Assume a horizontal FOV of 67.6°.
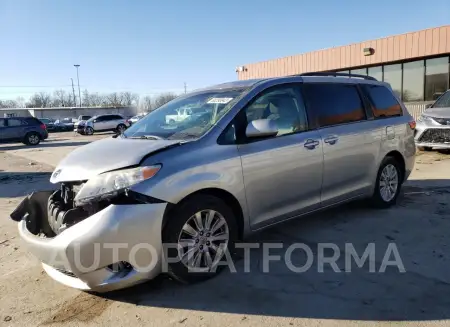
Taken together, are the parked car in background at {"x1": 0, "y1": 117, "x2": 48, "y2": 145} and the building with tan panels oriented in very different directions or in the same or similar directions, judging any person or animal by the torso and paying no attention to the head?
same or similar directions

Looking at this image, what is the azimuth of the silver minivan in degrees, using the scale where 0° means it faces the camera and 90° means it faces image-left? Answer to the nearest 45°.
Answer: approximately 45°

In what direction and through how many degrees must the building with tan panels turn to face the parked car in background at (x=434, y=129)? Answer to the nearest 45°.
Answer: approximately 45° to its left

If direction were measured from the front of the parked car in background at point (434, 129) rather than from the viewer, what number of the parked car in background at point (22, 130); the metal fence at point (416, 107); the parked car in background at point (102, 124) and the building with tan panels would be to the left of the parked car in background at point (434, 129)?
0

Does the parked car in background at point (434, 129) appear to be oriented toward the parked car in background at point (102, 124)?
no

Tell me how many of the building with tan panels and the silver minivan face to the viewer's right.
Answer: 0

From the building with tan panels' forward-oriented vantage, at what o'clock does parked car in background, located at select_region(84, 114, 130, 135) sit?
The parked car in background is roughly at 2 o'clock from the building with tan panels.

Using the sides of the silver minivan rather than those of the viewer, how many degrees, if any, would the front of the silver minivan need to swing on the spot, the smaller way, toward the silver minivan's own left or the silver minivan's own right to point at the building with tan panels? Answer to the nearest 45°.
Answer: approximately 180°

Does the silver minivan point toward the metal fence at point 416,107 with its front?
no

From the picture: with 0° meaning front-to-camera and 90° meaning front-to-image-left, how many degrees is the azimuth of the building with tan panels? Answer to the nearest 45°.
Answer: approximately 45°

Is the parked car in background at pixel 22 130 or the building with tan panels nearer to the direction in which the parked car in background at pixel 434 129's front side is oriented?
the parked car in background

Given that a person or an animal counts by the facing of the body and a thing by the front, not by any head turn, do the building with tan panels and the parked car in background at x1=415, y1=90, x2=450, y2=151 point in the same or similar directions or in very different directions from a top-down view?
same or similar directions

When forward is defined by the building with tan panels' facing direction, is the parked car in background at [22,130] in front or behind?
in front

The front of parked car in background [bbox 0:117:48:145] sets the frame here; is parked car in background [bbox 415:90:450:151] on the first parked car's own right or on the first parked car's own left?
on the first parked car's own left

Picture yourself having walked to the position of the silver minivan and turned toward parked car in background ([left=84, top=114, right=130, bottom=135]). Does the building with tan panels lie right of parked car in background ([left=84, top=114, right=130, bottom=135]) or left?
right

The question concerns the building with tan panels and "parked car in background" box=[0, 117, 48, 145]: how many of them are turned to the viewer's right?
0

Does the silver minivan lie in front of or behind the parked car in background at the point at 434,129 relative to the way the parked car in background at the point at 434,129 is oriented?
in front

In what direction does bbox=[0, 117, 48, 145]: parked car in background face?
to the viewer's left
